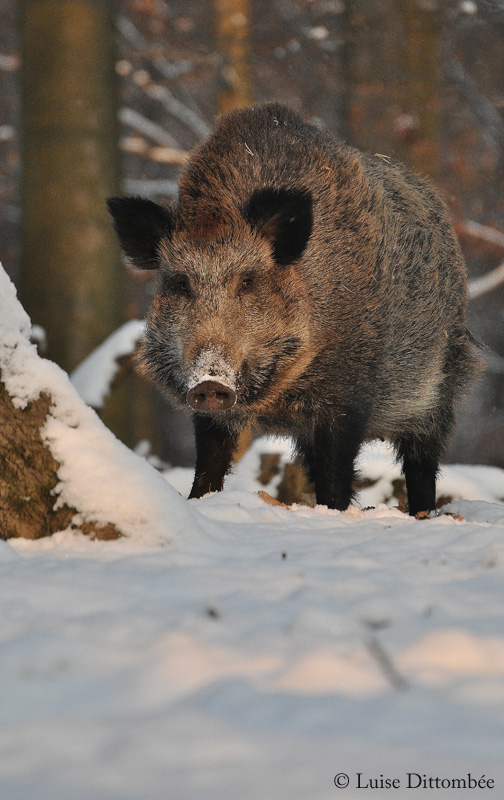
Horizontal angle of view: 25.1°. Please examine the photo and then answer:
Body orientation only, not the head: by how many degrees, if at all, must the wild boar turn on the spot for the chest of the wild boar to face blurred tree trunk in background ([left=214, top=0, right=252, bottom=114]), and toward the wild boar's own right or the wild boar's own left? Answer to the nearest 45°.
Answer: approximately 135° to the wild boar's own right

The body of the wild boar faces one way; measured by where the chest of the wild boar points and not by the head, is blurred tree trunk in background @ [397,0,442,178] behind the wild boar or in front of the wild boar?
behind

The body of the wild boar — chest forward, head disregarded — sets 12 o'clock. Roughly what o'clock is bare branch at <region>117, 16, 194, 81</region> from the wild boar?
The bare branch is roughly at 4 o'clock from the wild boar.

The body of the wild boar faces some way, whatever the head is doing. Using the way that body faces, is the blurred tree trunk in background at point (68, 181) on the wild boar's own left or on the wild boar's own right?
on the wild boar's own right

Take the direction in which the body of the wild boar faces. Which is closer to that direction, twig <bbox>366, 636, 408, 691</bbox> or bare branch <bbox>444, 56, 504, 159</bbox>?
the twig

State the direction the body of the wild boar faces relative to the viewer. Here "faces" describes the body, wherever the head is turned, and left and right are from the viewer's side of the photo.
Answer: facing the viewer and to the left of the viewer

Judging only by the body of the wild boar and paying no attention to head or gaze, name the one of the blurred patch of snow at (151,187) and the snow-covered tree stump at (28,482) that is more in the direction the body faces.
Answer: the snow-covered tree stump

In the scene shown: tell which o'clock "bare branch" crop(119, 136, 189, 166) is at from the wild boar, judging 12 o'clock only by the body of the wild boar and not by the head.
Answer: The bare branch is roughly at 4 o'clock from the wild boar.

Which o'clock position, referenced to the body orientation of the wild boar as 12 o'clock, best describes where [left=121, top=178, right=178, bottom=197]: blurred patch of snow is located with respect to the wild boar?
The blurred patch of snow is roughly at 4 o'clock from the wild boar.

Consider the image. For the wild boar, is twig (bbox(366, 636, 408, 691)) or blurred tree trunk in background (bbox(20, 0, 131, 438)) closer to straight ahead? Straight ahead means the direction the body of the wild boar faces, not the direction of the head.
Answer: the twig

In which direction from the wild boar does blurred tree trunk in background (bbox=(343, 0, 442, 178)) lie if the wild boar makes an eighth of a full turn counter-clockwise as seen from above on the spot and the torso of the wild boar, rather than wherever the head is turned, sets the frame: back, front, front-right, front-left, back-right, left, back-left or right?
back
